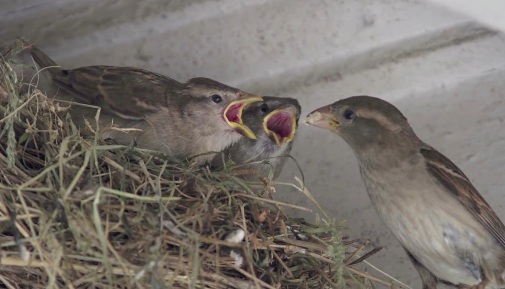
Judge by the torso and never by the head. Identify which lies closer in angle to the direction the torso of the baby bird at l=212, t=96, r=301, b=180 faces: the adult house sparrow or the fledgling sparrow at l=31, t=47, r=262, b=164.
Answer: the adult house sparrow

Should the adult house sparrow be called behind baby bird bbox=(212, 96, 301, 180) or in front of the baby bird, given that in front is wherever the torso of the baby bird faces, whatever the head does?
in front

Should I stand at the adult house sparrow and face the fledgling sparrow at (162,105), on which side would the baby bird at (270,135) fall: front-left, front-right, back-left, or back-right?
front-right

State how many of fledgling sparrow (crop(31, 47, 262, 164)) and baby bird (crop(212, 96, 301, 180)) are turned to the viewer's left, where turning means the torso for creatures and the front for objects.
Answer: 0

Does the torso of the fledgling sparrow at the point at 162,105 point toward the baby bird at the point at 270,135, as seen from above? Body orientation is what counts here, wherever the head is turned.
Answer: yes

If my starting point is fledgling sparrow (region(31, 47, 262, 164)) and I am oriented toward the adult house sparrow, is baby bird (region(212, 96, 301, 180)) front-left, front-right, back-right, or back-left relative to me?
front-left

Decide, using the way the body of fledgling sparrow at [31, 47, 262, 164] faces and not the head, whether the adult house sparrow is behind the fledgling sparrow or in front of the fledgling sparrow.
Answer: in front

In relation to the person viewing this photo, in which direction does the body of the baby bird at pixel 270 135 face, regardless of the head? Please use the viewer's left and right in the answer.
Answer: facing the viewer and to the right of the viewer

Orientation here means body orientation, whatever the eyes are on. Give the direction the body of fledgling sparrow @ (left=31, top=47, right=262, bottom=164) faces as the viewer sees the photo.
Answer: to the viewer's right
